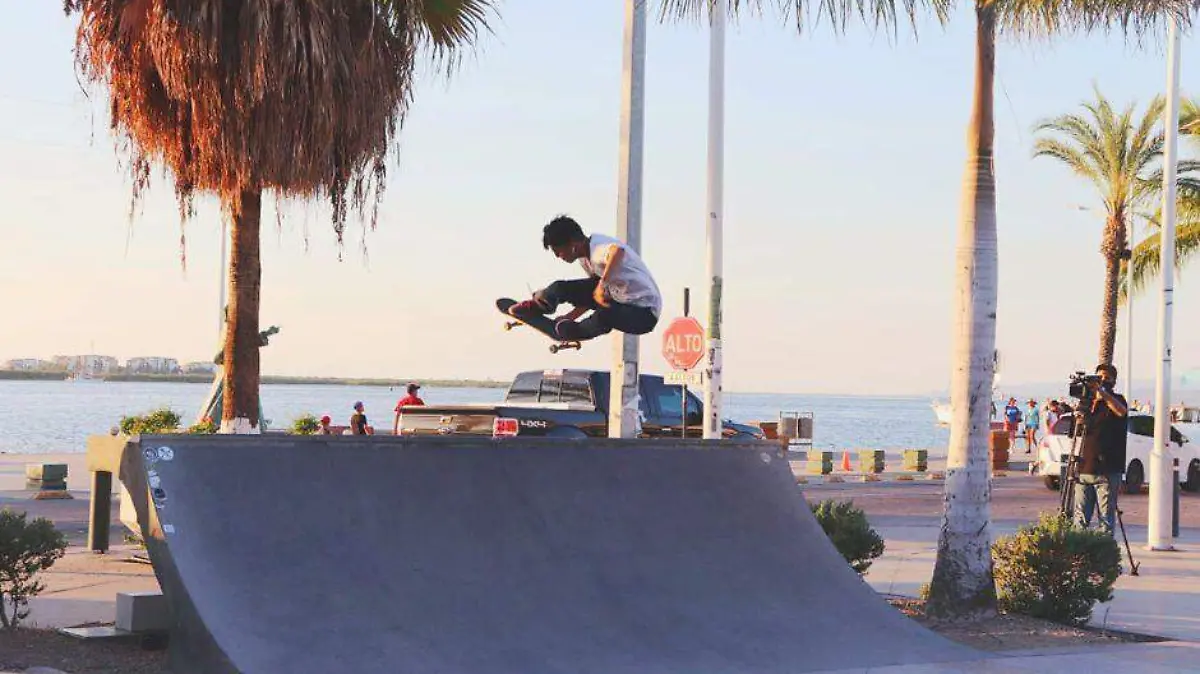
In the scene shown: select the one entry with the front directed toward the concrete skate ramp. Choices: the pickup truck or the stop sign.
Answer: the stop sign

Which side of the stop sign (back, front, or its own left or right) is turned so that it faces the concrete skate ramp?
front

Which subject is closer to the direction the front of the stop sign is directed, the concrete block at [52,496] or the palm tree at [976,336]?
the palm tree

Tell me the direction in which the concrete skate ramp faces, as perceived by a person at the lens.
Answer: facing the viewer and to the right of the viewer

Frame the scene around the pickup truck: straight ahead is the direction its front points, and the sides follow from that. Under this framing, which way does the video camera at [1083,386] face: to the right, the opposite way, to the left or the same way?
the opposite way

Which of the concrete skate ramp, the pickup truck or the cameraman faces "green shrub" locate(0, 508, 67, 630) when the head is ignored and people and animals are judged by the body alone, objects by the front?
the cameraman

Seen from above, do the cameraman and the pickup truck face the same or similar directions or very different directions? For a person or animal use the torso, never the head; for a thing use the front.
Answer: very different directions

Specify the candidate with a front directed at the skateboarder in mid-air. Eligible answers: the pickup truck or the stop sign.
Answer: the stop sign

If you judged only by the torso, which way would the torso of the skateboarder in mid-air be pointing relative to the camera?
to the viewer's left

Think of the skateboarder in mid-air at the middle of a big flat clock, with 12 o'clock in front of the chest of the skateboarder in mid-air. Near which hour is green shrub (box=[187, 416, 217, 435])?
The green shrub is roughly at 2 o'clock from the skateboarder in mid-air.

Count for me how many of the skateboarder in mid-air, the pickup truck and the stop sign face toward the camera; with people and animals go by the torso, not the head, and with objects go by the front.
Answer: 1

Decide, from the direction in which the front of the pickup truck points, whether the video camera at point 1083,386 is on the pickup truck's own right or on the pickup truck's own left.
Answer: on the pickup truck's own right

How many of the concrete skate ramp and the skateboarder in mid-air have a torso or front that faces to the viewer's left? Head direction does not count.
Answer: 1

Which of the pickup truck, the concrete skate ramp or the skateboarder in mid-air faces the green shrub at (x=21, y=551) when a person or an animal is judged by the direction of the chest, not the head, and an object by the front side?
the skateboarder in mid-air

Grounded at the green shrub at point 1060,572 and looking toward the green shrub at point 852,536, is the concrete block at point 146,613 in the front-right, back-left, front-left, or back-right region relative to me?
front-left

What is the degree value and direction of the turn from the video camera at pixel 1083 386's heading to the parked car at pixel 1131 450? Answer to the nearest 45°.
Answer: approximately 135° to its right

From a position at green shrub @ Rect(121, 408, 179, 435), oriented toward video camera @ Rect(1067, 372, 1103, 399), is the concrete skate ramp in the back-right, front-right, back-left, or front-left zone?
front-right

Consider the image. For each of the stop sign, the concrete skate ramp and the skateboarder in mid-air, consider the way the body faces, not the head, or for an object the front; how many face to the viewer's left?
1

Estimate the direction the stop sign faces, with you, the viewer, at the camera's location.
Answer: facing the viewer

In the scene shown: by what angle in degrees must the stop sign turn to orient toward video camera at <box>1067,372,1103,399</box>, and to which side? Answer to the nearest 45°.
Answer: approximately 45° to its left

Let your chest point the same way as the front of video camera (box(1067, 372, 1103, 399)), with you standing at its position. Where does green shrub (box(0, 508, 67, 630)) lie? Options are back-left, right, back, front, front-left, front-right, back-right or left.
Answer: front

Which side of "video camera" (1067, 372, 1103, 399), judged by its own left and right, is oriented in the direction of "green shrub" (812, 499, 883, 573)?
front

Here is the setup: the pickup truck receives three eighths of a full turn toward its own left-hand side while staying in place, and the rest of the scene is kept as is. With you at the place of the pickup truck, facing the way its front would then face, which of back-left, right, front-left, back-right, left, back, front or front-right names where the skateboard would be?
left

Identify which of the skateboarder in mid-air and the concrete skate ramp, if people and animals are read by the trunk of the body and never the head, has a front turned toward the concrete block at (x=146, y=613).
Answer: the skateboarder in mid-air
